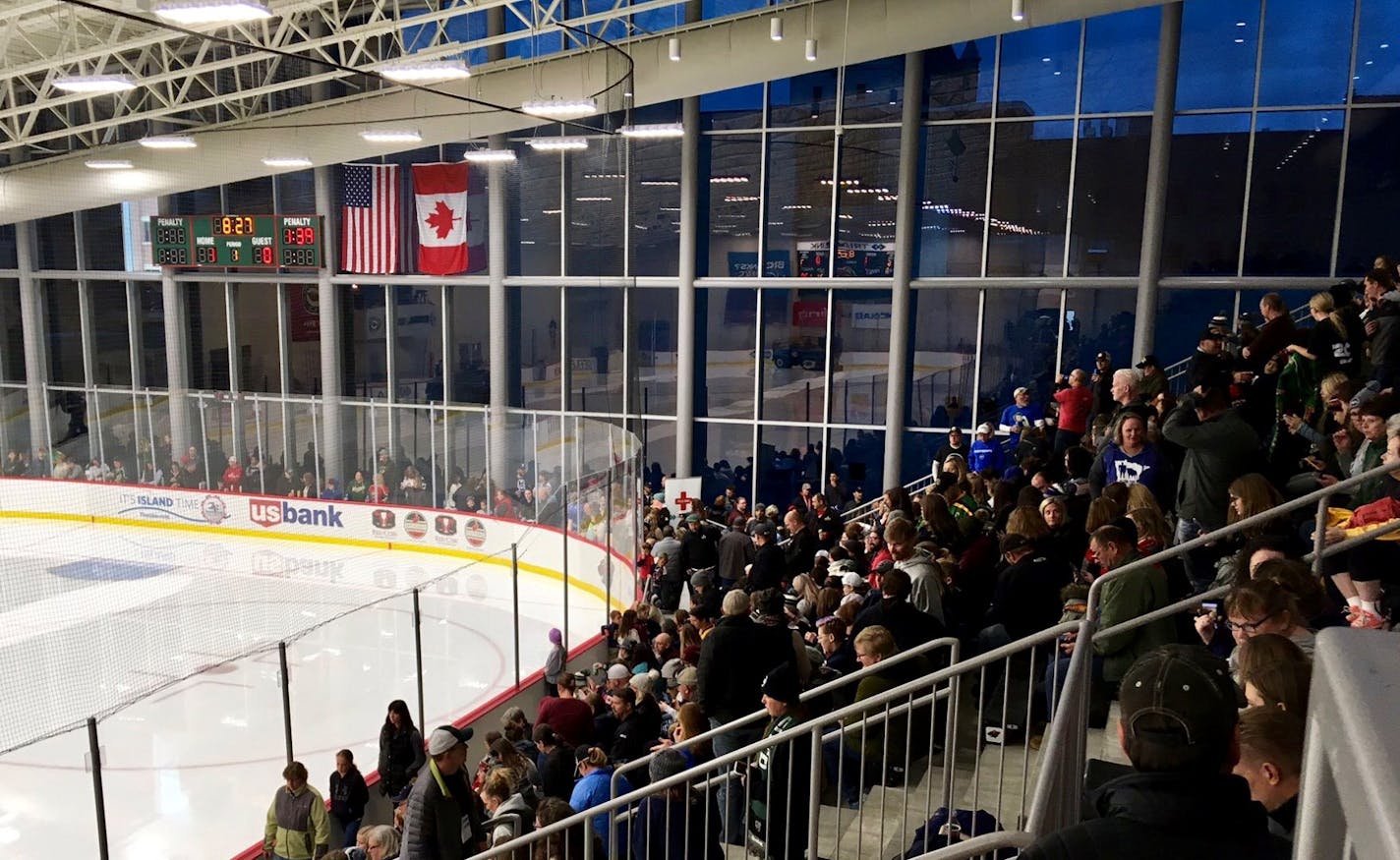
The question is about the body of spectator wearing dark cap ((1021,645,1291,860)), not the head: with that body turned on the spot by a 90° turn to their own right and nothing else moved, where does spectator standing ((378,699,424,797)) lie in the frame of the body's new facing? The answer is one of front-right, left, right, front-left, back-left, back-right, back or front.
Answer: back-left

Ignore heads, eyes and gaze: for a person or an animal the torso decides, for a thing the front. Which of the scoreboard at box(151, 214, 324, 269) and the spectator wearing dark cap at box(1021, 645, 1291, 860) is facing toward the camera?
the scoreboard

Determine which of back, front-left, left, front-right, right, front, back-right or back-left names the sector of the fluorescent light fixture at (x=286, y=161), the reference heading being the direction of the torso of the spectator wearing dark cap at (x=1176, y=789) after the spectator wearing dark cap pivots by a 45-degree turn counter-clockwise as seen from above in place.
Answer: front

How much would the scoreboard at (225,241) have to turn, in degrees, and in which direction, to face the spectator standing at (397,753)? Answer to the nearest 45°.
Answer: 0° — it already faces them

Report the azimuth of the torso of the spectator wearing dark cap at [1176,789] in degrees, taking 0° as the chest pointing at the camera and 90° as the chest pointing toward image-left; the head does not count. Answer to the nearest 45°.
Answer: approximately 180°

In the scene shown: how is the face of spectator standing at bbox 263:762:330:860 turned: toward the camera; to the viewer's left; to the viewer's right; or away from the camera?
toward the camera

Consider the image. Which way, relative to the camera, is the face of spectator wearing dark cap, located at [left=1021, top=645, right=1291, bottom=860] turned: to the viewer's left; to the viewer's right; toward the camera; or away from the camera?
away from the camera

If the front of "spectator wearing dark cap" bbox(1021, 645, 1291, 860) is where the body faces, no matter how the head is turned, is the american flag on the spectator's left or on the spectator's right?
on the spectator's left

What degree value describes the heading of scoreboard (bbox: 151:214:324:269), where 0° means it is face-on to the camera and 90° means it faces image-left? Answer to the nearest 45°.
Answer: approximately 0°

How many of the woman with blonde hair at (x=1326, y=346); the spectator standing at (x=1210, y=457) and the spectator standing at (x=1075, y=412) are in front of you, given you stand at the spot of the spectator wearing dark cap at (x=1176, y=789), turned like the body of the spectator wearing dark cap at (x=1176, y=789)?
3

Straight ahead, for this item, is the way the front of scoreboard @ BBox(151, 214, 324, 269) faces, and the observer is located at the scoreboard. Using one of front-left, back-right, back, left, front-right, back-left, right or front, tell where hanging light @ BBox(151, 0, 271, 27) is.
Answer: front

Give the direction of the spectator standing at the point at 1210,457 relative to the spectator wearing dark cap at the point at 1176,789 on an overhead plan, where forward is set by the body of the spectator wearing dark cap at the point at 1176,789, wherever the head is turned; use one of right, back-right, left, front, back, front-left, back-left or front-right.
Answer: front

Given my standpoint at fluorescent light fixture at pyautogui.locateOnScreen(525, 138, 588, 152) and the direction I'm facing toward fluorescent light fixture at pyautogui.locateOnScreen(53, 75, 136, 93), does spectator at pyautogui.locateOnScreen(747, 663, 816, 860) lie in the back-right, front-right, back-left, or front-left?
front-left

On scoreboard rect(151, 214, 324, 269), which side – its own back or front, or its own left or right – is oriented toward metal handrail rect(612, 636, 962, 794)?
front

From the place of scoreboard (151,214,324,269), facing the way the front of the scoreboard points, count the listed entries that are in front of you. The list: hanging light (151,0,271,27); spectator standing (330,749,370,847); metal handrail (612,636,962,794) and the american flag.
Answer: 3

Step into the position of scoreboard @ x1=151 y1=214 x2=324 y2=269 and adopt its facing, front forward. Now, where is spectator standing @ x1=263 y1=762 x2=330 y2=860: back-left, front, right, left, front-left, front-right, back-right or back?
front

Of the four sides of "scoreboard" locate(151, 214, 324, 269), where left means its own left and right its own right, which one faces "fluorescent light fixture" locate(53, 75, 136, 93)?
front
